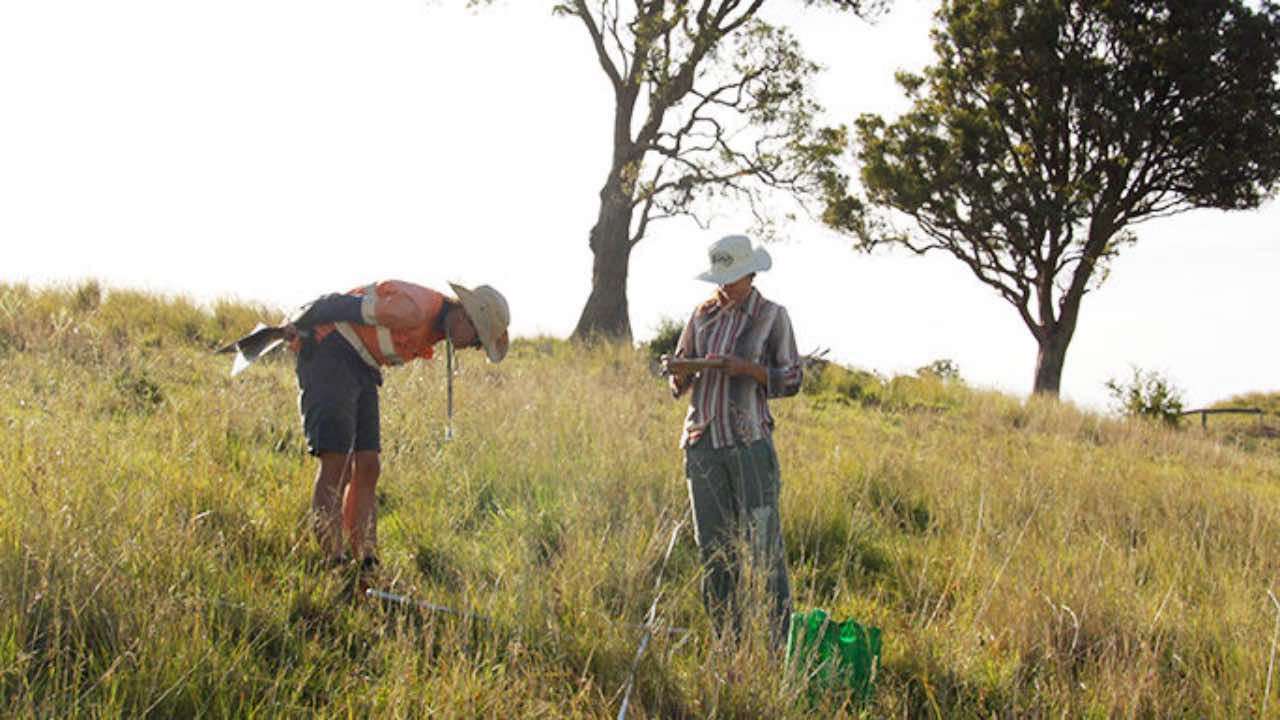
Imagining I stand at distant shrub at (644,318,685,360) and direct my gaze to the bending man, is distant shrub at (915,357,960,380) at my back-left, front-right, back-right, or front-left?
back-left

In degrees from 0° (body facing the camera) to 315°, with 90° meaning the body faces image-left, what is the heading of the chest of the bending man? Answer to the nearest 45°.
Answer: approximately 270°

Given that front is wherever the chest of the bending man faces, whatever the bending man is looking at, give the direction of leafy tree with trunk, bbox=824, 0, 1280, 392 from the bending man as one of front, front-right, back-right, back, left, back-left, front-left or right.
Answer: front-left

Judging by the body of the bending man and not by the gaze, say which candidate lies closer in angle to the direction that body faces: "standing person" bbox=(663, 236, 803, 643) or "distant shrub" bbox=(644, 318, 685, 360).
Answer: the standing person

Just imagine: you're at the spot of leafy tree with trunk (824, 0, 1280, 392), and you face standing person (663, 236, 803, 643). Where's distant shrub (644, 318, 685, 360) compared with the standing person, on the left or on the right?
right

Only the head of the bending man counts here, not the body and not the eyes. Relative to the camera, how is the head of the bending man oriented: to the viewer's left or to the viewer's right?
to the viewer's right

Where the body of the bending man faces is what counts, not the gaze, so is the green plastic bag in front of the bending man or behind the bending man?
in front

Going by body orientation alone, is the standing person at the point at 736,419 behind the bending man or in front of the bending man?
in front

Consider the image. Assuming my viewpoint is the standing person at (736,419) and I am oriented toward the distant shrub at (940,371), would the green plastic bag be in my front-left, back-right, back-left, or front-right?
back-right

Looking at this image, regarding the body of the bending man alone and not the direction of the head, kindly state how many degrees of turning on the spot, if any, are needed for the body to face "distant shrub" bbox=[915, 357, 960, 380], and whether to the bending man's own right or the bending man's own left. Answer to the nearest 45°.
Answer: approximately 45° to the bending man's own left

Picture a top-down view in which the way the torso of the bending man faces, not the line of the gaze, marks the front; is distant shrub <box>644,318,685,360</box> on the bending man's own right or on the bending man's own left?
on the bending man's own left
